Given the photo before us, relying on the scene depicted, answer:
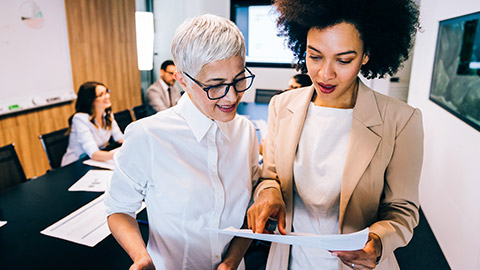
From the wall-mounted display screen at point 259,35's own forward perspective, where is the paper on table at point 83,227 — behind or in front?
in front

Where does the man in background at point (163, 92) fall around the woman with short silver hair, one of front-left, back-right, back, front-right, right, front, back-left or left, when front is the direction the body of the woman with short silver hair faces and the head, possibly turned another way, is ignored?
back-left

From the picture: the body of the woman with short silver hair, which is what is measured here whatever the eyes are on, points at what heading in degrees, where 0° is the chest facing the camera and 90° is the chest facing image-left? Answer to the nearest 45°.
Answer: approximately 315°

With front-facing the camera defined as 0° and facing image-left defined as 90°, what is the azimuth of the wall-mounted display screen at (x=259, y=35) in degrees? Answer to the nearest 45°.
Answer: approximately 0°

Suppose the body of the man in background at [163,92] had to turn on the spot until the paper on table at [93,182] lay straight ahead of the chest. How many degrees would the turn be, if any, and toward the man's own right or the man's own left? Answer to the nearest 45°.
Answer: approximately 45° to the man's own right

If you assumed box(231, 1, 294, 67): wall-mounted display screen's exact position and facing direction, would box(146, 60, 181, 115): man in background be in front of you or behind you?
in front
